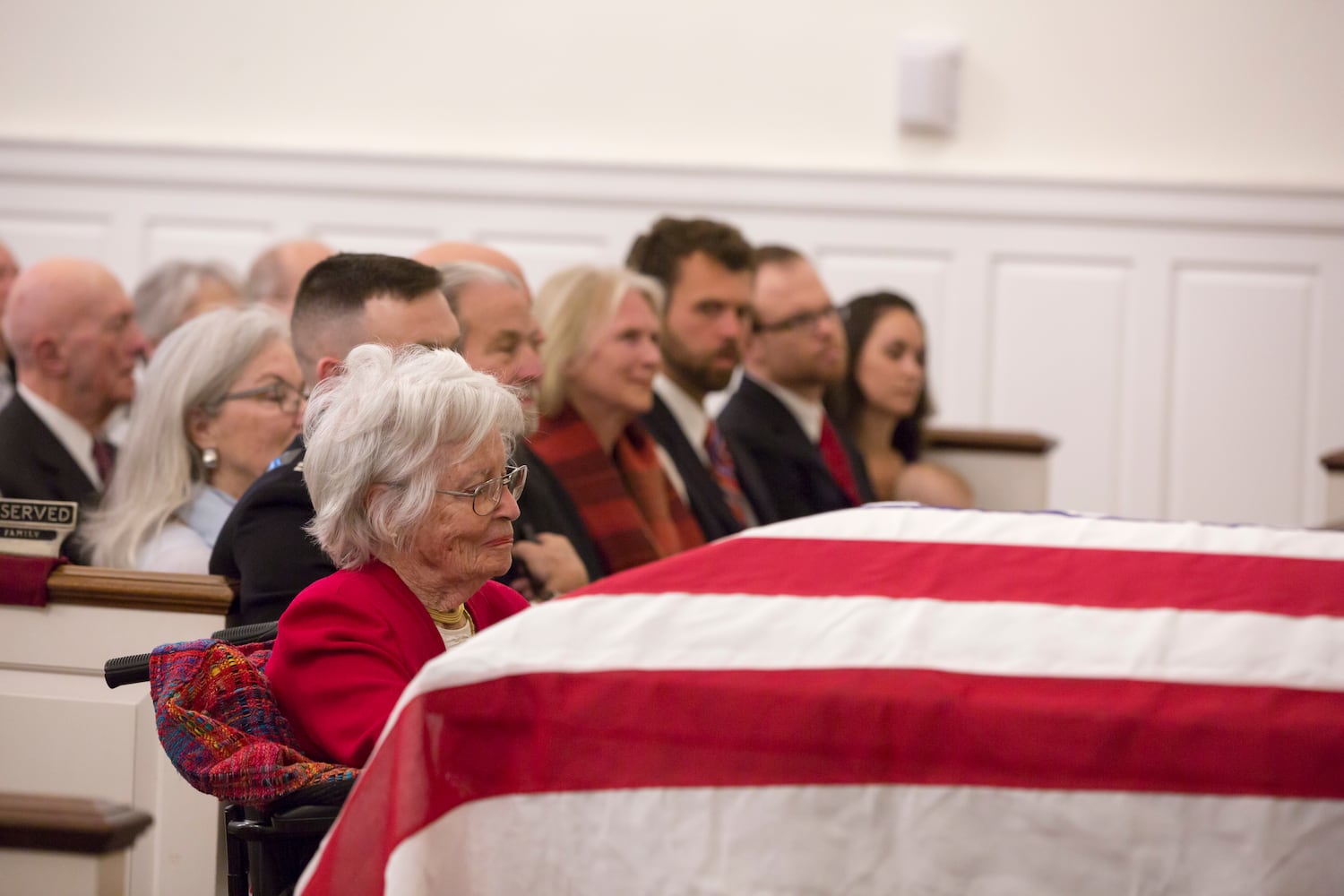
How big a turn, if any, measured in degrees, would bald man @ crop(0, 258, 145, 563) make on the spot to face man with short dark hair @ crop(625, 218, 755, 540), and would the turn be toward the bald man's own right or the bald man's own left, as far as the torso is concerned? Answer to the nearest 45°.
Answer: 0° — they already face them

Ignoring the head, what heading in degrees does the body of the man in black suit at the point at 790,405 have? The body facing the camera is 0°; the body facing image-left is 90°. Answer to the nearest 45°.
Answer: approximately 315°

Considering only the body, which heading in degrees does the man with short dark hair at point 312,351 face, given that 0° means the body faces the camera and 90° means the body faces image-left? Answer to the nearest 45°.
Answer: approximately 270°

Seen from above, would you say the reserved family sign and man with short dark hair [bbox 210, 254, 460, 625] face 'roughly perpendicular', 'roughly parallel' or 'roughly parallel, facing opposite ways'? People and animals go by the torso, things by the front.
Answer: roughly perpendicular

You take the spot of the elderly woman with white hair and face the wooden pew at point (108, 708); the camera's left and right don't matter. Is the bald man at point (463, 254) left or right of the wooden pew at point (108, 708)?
right

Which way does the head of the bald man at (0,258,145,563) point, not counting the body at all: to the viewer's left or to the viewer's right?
to the viewer's right

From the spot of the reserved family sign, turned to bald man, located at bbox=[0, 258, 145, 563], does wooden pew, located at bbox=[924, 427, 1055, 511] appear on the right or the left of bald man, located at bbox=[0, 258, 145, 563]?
right

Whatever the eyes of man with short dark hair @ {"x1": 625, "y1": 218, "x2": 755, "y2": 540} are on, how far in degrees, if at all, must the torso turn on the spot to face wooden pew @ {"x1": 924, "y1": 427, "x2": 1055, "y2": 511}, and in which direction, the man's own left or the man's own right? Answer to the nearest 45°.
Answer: approximately 90° to the man's own left

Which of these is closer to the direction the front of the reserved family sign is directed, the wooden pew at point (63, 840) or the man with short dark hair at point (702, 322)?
the wooden pew
